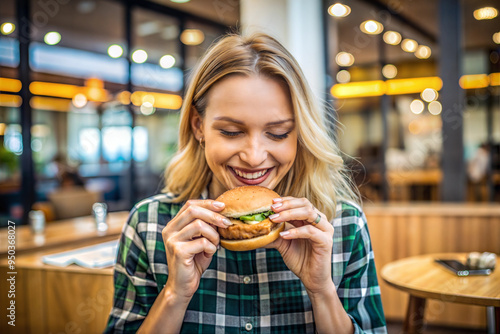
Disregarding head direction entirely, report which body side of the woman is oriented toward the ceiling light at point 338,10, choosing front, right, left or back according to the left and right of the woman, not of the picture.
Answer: back

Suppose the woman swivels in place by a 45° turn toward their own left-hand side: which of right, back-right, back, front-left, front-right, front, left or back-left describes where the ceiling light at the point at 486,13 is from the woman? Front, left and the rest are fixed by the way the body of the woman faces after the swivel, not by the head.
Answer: left

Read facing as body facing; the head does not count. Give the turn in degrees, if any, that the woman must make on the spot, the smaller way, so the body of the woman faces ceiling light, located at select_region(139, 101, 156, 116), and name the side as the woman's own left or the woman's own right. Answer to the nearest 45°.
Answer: approximately 180°

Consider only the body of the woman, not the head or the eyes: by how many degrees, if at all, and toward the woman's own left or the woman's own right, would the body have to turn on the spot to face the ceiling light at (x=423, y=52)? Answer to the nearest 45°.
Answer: approximately 135° to the woman's own left

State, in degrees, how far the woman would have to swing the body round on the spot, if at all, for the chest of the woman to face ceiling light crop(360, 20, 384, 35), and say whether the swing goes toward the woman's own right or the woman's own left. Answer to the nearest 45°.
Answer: approximately 180°

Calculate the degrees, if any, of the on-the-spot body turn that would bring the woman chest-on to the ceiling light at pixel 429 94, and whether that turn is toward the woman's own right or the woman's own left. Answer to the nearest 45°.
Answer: approximately 135° to the woman's own left

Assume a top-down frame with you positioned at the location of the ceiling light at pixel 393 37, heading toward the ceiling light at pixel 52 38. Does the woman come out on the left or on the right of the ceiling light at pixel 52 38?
left

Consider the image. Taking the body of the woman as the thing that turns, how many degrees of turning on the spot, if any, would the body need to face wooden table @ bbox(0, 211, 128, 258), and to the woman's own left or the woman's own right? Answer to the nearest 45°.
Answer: approximately 135° to the woman's own right

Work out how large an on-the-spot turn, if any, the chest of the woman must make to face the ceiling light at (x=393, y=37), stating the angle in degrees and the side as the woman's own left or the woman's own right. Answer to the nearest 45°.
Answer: approximately 180°

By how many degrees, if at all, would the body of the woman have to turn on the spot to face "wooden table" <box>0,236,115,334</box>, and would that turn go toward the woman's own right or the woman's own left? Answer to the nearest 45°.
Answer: approximately 135° to the woman's own right

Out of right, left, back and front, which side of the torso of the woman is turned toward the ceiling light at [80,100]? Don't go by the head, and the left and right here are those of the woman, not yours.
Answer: back

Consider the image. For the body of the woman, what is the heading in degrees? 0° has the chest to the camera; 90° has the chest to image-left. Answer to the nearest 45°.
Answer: approximately 0°
